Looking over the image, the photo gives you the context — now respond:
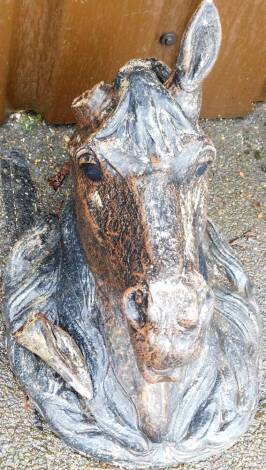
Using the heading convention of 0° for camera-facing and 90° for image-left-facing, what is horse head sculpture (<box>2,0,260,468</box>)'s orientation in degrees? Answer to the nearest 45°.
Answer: approximately 0°
